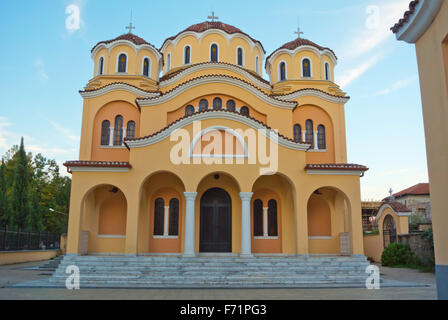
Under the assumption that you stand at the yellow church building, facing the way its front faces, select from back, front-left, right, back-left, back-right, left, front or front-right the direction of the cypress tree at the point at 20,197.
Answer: back-right

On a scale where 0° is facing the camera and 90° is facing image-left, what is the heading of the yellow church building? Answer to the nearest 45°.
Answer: approximately 0°

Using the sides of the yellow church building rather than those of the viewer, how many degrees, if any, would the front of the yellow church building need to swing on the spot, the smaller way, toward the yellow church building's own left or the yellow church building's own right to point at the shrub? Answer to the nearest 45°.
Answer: approximately 90° to the yellow church building's own left

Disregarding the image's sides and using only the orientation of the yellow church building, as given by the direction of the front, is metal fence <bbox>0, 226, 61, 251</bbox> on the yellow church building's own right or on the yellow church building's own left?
on the yellow church building's own right
